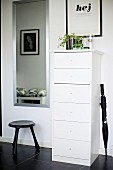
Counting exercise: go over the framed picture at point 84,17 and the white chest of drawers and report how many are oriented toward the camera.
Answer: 2

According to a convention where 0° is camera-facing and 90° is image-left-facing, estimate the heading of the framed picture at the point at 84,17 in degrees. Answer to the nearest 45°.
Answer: approximately 0°

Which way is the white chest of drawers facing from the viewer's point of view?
toward the camera

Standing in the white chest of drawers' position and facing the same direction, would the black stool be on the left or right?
on its right
